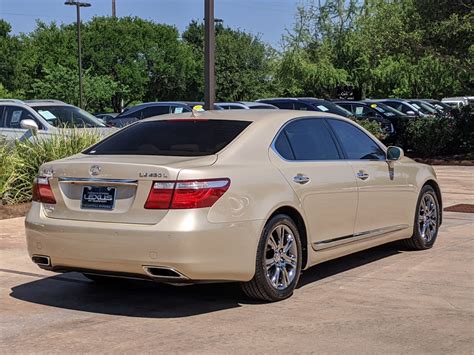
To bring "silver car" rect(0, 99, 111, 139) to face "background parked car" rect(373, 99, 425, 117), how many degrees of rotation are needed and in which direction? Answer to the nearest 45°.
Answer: approximately 90° to its left

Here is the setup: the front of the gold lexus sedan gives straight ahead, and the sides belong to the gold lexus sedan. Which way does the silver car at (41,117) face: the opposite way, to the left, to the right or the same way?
to the right

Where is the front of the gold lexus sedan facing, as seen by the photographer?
facing away from the viewer and to the right of the viewer

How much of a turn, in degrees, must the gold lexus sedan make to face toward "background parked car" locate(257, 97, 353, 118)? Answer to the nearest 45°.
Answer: approximately 45° to its left

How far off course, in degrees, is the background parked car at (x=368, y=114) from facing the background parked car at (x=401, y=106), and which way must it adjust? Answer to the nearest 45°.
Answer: approximately 135° to its left

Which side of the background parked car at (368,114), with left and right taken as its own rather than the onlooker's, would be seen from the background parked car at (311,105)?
right

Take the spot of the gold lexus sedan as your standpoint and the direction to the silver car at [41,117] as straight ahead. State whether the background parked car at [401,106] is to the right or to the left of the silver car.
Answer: right

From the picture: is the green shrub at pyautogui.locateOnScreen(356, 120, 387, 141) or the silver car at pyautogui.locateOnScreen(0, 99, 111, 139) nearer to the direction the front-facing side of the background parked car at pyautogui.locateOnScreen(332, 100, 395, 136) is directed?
the green shrub

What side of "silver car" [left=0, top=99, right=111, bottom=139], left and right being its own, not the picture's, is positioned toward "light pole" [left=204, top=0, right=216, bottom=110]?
front

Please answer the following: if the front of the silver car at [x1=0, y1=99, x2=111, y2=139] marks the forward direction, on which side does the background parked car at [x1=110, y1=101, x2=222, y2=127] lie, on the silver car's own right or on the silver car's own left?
on the silver car's own left

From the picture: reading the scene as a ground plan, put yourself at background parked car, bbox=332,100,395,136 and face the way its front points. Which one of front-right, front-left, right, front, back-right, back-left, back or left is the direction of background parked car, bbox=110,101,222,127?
right

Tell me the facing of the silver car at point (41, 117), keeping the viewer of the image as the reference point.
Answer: facing the viewer and to the right of the viewer

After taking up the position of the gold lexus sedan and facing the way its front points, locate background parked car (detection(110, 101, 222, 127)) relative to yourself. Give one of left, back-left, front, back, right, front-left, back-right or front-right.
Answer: front-left

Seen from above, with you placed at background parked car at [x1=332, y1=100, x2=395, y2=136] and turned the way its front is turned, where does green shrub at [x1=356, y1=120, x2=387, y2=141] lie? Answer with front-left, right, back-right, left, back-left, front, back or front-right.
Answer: front-right
